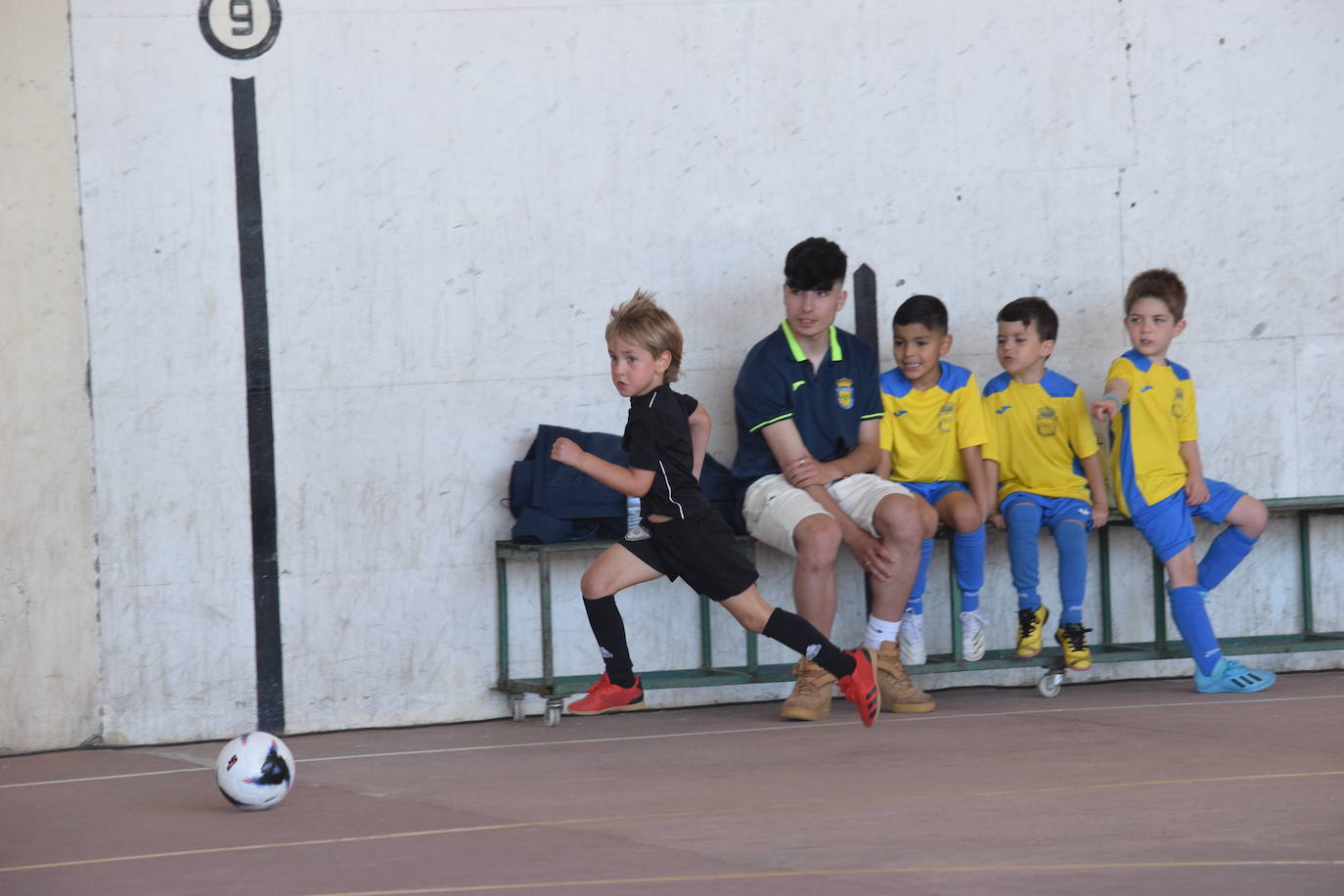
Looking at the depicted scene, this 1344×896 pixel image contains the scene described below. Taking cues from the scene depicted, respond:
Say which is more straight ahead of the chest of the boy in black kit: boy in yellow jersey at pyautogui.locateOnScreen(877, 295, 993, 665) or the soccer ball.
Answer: the soccer ball

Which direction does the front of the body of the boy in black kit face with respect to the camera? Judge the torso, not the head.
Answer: to the viewer's left

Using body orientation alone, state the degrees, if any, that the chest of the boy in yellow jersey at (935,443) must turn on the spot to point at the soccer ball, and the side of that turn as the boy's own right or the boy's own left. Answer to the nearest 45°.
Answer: approximately 45° to the boy's own right

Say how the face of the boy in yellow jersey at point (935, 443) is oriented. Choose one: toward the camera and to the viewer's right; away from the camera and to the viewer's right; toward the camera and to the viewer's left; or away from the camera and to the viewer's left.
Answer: toward the camera and to the viewer's left

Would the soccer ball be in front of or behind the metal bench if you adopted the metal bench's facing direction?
in front

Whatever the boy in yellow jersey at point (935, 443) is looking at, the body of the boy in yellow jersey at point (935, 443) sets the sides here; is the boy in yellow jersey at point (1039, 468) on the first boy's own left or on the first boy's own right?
on the first boy's own left

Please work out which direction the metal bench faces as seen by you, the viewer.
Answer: facing the viewer

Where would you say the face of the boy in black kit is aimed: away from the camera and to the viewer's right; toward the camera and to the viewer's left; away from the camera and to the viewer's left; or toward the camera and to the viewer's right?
toward the camera and to the viewer's left

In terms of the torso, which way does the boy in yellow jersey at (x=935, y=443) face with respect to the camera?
toward the camera

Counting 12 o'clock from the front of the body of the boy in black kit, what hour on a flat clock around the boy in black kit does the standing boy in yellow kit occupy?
The standing boy in yellow kit is roughly at 5 o'clock from the boy in black kit.

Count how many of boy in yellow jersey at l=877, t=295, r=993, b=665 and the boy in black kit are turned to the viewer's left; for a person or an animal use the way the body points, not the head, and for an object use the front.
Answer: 1

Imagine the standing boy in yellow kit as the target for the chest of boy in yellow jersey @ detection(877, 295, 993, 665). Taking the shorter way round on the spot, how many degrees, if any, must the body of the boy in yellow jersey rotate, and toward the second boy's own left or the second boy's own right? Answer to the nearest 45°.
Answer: approximately 90° to the second boy's own left

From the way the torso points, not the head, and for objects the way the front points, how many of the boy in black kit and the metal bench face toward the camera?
1

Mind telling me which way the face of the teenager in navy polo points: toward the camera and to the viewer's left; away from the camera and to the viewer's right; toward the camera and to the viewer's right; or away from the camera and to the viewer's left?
toward the camera and to the viewer's left

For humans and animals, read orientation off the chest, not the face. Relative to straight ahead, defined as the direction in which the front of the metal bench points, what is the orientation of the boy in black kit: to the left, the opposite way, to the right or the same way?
to the right

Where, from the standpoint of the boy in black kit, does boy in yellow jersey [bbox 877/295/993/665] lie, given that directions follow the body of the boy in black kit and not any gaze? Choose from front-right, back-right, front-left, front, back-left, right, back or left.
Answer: back-right

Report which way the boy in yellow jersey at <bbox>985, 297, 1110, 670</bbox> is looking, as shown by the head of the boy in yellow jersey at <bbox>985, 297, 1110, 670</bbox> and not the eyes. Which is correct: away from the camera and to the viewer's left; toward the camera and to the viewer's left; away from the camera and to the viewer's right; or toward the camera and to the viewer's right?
toward the camera and to the viewer's left

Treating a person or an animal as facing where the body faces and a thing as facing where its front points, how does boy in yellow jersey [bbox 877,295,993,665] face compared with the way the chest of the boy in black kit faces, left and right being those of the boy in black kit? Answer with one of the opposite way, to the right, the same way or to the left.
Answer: to the left
